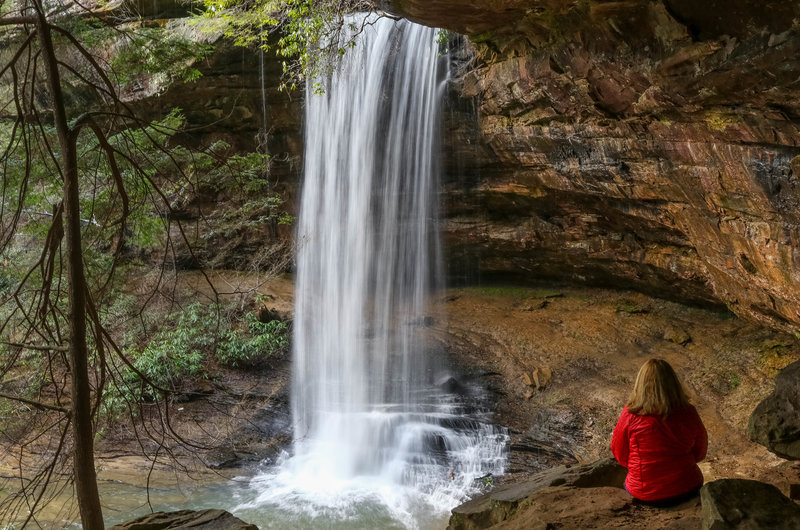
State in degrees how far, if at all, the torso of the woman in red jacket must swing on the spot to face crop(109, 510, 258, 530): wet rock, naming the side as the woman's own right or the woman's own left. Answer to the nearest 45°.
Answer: approximately 90° to the woman's own left

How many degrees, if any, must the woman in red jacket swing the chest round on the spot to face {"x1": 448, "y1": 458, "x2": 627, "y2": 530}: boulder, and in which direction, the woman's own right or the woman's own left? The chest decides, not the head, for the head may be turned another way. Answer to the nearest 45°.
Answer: approximately 45° to the woman's own left

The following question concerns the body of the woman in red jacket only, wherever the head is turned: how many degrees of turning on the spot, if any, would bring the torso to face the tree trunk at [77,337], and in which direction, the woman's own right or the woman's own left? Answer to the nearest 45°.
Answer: approximately 135° to the woman's own left

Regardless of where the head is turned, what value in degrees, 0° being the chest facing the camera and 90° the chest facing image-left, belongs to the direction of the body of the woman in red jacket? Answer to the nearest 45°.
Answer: approximately 180°

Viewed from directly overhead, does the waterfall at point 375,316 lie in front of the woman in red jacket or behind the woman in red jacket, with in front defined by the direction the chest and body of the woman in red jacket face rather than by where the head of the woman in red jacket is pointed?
in front

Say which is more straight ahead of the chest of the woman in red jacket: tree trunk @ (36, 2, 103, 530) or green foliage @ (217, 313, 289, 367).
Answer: the green foliage

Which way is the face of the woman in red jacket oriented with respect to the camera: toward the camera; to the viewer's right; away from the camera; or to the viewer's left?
away from the camera

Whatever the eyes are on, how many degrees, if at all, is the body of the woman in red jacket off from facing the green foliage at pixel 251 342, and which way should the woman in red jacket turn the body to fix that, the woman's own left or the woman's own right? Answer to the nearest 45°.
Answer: approximately 45° to the woman's own left

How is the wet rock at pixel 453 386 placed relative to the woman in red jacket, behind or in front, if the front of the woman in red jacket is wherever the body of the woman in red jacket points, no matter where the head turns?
in front
